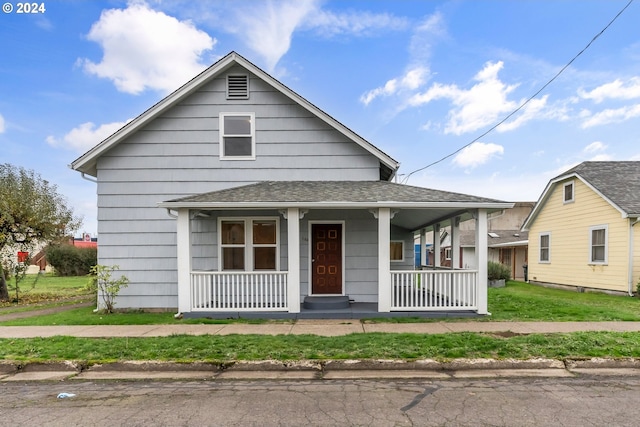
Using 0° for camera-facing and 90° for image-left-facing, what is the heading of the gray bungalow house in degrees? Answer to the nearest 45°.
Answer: approximately 0°

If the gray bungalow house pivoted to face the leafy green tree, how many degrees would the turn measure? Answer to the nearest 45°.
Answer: approximately 135° to its right

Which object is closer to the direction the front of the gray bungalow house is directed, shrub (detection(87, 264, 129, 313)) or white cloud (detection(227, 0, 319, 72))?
the shrub
